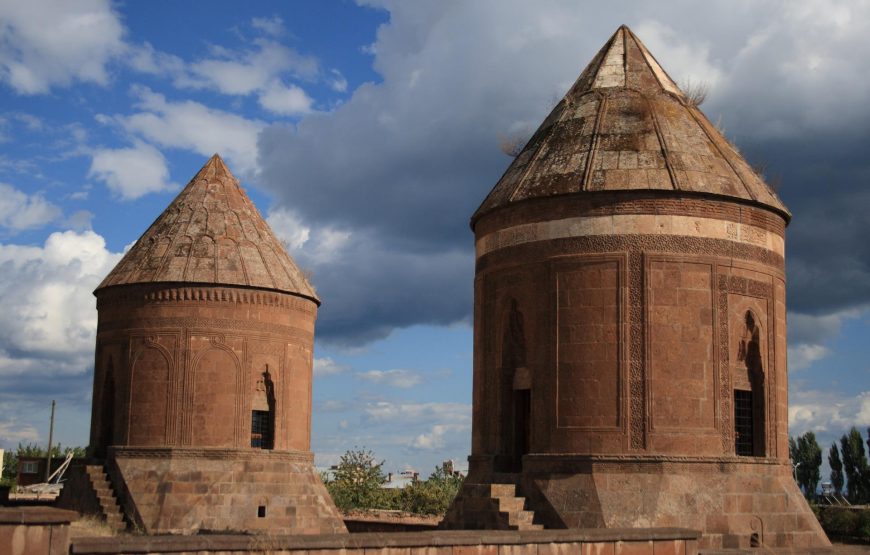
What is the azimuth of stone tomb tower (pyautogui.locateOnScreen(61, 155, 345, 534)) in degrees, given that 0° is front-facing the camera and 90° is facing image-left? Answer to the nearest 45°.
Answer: approximately 45°

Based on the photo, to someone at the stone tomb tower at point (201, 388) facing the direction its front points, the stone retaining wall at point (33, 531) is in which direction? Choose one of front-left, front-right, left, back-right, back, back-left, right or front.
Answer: front-left

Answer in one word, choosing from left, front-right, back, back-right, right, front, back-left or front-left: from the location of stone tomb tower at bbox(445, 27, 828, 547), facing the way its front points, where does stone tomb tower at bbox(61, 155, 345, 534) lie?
right

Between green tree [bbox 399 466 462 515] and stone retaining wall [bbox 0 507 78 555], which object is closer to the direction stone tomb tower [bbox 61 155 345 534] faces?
the stone retaining wall

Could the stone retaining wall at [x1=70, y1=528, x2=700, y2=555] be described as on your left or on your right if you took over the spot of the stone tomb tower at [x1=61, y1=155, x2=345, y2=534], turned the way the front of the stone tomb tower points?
on your left

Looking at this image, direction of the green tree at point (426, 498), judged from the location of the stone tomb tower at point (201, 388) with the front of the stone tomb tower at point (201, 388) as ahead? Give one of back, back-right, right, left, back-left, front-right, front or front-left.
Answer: back

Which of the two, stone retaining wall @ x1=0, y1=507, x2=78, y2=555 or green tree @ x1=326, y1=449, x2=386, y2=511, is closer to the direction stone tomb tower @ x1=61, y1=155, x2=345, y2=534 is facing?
the stone retaining wall

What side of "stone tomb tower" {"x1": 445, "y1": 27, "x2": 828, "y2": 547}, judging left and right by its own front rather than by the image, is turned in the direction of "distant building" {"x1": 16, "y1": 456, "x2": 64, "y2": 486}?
right

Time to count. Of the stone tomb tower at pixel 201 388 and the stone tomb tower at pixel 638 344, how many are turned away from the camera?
0

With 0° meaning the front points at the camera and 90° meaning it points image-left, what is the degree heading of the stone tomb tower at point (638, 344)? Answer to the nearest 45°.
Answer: approximately 45°

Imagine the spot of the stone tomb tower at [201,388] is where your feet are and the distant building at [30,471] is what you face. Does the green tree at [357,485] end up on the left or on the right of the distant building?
right
